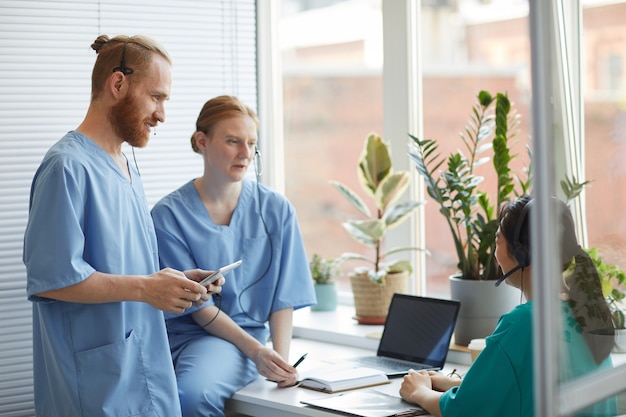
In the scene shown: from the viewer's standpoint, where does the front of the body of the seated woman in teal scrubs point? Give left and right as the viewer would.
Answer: facing away from the viewer and to the left of the viewer

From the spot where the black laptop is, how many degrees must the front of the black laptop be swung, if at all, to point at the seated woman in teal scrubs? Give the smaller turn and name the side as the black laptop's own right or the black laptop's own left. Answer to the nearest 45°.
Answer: approximately 45° to the black laptop's own left

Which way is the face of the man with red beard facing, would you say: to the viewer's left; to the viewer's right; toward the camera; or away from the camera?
to the viewer's right

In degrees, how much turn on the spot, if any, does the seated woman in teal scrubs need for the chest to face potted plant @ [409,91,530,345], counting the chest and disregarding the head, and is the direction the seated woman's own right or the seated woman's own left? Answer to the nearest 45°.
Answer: approximately 45° to the seated woman's own right

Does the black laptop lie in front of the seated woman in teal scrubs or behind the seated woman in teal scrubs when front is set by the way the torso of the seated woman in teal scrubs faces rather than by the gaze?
in front

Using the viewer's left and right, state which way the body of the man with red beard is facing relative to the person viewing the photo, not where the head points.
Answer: facing to the right of the viewer

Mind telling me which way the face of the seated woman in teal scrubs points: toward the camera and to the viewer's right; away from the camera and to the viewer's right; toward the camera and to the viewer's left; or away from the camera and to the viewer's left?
away from the camera and to the viewer's left
